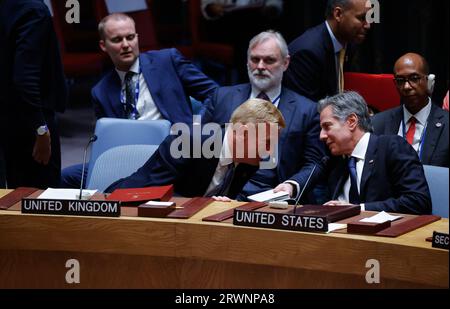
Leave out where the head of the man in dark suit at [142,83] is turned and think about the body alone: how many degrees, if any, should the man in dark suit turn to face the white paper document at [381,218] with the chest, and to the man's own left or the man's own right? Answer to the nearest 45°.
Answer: approximately 45° to the man's own left

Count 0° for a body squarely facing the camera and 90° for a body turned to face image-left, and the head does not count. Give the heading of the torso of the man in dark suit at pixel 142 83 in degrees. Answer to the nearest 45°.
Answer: approximately 0°

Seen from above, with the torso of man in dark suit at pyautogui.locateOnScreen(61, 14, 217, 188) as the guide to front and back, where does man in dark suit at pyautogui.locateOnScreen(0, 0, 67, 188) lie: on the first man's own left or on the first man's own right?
on the first man's own right

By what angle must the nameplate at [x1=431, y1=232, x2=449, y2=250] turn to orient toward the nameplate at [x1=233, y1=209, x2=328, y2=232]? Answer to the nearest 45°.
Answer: approximately 90° to its right

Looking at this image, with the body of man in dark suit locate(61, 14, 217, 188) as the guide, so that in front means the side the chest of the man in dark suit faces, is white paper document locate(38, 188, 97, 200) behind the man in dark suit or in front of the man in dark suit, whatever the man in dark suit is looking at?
in front

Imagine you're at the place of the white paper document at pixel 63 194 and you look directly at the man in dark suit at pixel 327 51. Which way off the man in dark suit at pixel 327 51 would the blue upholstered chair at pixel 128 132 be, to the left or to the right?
left

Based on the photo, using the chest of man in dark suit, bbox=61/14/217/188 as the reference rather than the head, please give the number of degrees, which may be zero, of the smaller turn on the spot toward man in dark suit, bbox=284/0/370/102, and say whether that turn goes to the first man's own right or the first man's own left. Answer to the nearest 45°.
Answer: approximately 90° to the first man's own left

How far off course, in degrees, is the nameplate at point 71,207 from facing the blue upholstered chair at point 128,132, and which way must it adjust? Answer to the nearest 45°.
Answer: approximately 180°

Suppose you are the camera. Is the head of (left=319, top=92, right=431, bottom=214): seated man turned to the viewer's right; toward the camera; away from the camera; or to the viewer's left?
to the viewer's left

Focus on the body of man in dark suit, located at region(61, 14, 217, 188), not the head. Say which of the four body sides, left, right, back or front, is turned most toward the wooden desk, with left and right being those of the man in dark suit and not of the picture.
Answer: front

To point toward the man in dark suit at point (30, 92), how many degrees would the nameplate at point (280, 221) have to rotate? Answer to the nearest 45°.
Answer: approximately 135° to its right

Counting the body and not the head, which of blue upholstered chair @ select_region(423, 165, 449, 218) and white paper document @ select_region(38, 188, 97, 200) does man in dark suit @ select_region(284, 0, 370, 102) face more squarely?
the blue upholstered chair
